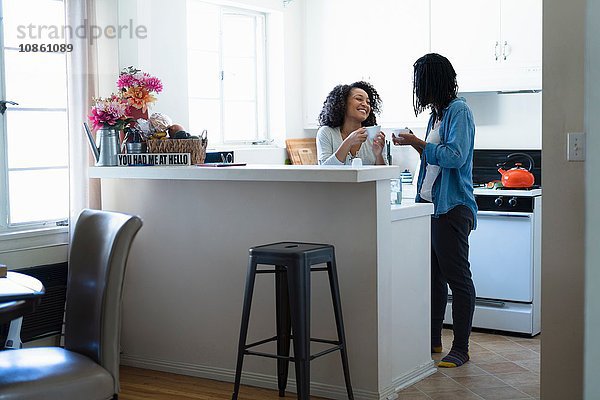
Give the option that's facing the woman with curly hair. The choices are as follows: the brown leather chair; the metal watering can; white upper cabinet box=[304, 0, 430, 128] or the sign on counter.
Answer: the white upper cabinet

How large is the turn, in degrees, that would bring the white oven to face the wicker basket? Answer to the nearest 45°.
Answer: approximately 45° to its right

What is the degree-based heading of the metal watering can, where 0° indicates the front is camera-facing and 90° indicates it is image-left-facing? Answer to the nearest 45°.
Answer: approximately 90°

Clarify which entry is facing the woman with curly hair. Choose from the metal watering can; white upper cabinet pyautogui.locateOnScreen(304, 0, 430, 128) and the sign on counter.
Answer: the white upper cabinet

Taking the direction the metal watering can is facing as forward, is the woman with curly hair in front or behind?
behind

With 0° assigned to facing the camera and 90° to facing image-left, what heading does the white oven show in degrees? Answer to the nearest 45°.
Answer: approximately 0°

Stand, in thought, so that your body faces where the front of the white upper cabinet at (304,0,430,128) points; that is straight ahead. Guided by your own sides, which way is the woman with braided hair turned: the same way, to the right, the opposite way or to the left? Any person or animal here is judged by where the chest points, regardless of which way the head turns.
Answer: to the right
